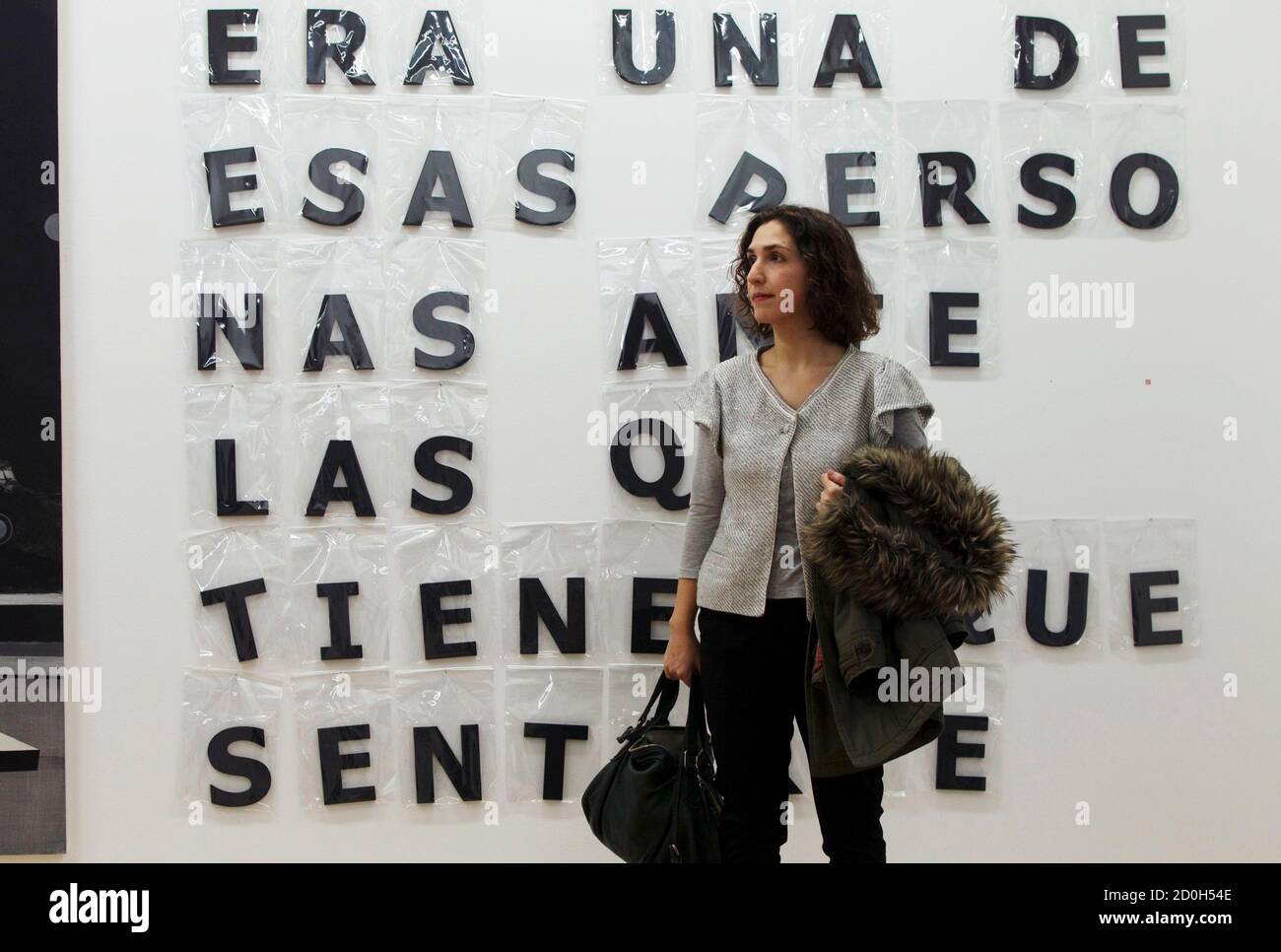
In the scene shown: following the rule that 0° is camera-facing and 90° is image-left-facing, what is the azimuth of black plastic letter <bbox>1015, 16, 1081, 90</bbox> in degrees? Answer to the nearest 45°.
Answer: approximately 0°

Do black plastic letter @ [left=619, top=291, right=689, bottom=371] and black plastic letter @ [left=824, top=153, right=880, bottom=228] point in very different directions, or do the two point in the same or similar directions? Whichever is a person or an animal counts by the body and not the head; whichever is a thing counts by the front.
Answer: same or similar directions

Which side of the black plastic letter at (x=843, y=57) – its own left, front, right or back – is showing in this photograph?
front

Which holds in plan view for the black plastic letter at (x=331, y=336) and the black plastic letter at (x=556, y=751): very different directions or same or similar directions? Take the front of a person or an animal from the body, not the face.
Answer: same or similar directions

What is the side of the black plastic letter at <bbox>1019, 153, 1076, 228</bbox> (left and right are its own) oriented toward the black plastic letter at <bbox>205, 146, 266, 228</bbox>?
right

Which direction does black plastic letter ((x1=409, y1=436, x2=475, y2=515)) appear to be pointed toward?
toward the camera

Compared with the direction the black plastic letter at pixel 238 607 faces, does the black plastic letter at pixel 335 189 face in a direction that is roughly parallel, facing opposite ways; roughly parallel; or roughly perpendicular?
roughly parallel

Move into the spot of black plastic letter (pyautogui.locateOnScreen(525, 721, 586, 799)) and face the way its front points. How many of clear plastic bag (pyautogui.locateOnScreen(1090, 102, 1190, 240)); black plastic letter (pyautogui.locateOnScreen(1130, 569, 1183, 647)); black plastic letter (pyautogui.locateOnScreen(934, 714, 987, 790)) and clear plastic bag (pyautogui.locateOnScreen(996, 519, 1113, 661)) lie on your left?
4

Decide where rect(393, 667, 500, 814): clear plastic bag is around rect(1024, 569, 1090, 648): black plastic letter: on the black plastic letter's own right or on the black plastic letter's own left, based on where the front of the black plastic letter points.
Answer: on the black plastic letter's own right

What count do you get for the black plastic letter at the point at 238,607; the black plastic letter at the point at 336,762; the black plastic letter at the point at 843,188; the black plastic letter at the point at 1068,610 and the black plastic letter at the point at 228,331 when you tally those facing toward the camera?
5

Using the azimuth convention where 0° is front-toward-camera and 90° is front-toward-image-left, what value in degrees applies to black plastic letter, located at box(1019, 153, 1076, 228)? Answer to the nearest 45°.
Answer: approximately 0°

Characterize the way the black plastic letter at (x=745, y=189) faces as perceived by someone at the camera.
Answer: facing the viewer

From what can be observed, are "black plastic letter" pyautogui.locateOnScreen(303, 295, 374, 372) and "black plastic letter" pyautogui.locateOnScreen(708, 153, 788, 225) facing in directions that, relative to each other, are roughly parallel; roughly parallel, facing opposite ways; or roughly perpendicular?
roughly parallel
